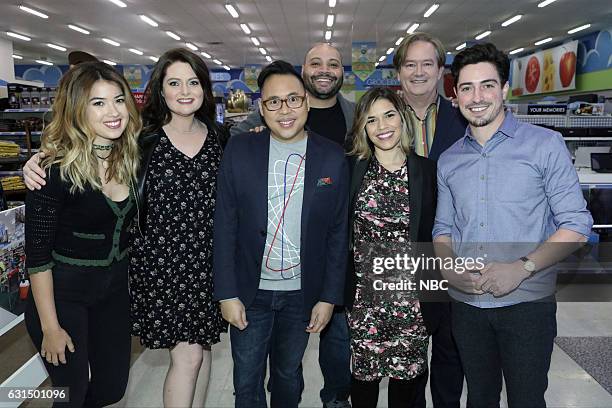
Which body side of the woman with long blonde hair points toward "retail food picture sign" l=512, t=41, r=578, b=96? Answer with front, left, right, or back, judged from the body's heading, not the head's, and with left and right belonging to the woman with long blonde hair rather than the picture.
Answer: left

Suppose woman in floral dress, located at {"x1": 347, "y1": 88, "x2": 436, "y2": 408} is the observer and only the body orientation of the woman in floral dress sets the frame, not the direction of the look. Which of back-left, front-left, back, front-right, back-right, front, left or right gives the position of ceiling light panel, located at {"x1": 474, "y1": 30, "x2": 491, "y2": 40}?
back

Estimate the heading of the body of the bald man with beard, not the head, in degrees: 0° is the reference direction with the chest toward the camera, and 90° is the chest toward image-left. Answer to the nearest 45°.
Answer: approximately 0°

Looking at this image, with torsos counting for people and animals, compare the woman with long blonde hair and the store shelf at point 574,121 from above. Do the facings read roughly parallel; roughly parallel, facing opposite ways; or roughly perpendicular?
roughly perpendicular

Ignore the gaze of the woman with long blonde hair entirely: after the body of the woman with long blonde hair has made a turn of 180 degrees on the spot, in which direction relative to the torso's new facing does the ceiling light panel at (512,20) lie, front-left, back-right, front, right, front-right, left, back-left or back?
right

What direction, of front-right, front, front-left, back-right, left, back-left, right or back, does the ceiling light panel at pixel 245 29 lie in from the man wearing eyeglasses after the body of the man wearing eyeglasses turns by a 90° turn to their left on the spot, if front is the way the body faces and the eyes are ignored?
left

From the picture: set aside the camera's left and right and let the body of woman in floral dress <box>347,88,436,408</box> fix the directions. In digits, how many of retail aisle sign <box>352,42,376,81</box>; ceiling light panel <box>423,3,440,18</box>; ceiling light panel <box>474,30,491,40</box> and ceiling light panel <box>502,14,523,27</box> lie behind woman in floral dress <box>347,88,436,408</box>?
4

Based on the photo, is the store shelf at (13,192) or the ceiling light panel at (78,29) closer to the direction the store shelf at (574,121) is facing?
the store shelf

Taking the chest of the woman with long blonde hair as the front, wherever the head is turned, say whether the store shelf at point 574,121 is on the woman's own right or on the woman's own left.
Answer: on the woman's own left
